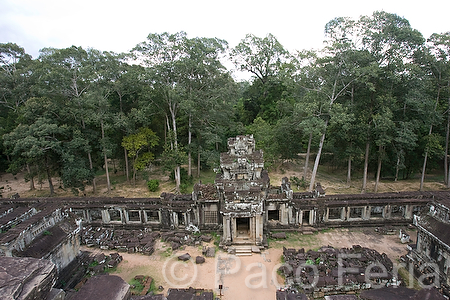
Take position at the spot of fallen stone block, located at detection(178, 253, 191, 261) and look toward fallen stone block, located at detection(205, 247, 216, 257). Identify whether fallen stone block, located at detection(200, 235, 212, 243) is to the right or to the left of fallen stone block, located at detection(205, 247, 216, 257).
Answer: left

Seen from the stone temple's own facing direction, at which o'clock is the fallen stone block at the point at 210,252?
The fallen stone block is roughly at 1 o'clock from the stone temple.

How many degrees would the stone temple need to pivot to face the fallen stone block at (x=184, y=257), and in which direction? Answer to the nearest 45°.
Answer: approximately 45° to its right

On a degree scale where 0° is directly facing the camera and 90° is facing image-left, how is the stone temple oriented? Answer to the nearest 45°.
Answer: approximately 0°

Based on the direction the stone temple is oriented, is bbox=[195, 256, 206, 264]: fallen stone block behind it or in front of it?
in front
